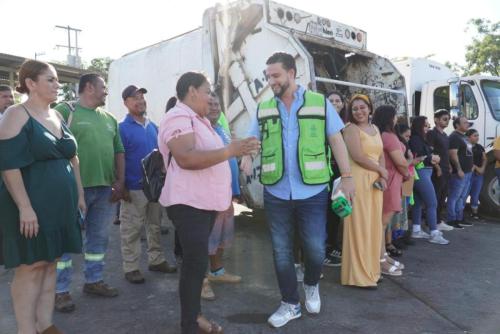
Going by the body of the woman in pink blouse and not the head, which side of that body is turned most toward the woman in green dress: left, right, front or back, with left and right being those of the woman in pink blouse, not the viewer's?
back

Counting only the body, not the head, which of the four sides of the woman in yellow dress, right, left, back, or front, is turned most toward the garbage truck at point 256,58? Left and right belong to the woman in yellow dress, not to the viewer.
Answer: back

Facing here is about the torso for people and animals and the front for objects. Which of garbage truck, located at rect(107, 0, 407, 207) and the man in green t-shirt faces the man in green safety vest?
the man in green t-shirt

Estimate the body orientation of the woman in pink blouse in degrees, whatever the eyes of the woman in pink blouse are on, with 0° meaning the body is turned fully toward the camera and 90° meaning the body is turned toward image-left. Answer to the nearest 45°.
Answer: approximately 270°

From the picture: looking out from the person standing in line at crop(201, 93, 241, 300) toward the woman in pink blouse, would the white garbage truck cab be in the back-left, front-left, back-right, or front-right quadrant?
back-left

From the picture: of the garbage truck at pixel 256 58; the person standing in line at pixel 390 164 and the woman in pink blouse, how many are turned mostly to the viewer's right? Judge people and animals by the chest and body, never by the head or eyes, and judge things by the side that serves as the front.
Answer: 2

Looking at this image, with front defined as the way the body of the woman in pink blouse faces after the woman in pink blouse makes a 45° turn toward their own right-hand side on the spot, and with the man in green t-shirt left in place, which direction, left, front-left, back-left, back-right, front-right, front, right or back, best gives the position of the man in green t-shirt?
back
